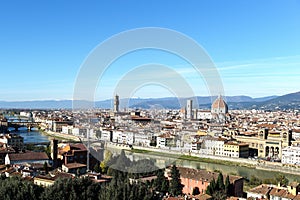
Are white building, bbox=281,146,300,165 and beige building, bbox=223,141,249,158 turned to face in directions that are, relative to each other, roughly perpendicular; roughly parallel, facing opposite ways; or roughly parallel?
roughly parallel

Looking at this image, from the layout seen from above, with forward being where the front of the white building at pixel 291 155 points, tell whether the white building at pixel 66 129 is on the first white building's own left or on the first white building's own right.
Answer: on the first white building's own right

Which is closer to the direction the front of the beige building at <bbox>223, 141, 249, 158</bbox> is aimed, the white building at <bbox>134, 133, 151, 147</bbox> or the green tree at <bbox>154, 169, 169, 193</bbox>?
the green tree

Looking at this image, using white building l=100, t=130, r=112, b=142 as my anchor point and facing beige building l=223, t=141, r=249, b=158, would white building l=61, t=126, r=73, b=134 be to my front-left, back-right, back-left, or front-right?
back-left

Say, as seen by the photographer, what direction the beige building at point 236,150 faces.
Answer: facing the viewer and to the left of the viewer

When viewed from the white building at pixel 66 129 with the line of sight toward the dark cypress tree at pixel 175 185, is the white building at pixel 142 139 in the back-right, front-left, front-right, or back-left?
front-left

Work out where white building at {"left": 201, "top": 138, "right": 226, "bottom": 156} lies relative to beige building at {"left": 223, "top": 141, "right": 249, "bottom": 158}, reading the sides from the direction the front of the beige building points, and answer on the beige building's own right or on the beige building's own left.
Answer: on the beige building's own right

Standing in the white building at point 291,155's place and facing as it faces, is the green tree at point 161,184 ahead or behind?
ahead

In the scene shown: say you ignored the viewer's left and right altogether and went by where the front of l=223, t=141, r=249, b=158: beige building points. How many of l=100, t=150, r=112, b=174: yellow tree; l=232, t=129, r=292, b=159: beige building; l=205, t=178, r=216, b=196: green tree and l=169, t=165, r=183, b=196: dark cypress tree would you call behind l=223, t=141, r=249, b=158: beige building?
1

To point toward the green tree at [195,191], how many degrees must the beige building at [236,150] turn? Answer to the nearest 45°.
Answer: approximately 45° to its left

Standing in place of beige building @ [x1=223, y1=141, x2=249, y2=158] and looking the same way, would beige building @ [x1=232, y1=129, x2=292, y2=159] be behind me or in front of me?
behind

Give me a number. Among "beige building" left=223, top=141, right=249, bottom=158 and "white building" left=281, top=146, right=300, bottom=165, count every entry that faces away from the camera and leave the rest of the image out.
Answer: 0

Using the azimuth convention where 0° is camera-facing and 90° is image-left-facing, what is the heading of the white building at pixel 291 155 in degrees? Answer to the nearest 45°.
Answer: approximately 45°
